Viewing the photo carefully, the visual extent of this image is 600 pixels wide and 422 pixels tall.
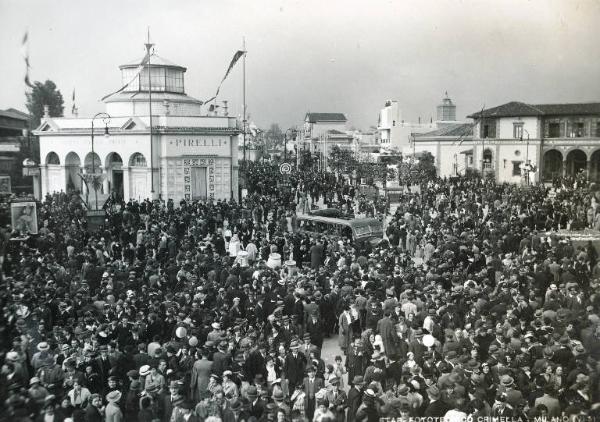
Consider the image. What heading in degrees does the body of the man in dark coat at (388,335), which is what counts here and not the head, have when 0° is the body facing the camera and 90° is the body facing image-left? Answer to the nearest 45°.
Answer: approximately 180°

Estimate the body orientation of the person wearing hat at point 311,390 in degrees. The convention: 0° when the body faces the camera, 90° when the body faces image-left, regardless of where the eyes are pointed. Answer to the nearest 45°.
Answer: approximately 0°

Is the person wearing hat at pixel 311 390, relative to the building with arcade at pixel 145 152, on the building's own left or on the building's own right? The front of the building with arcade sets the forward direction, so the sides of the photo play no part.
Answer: on the building's own left
